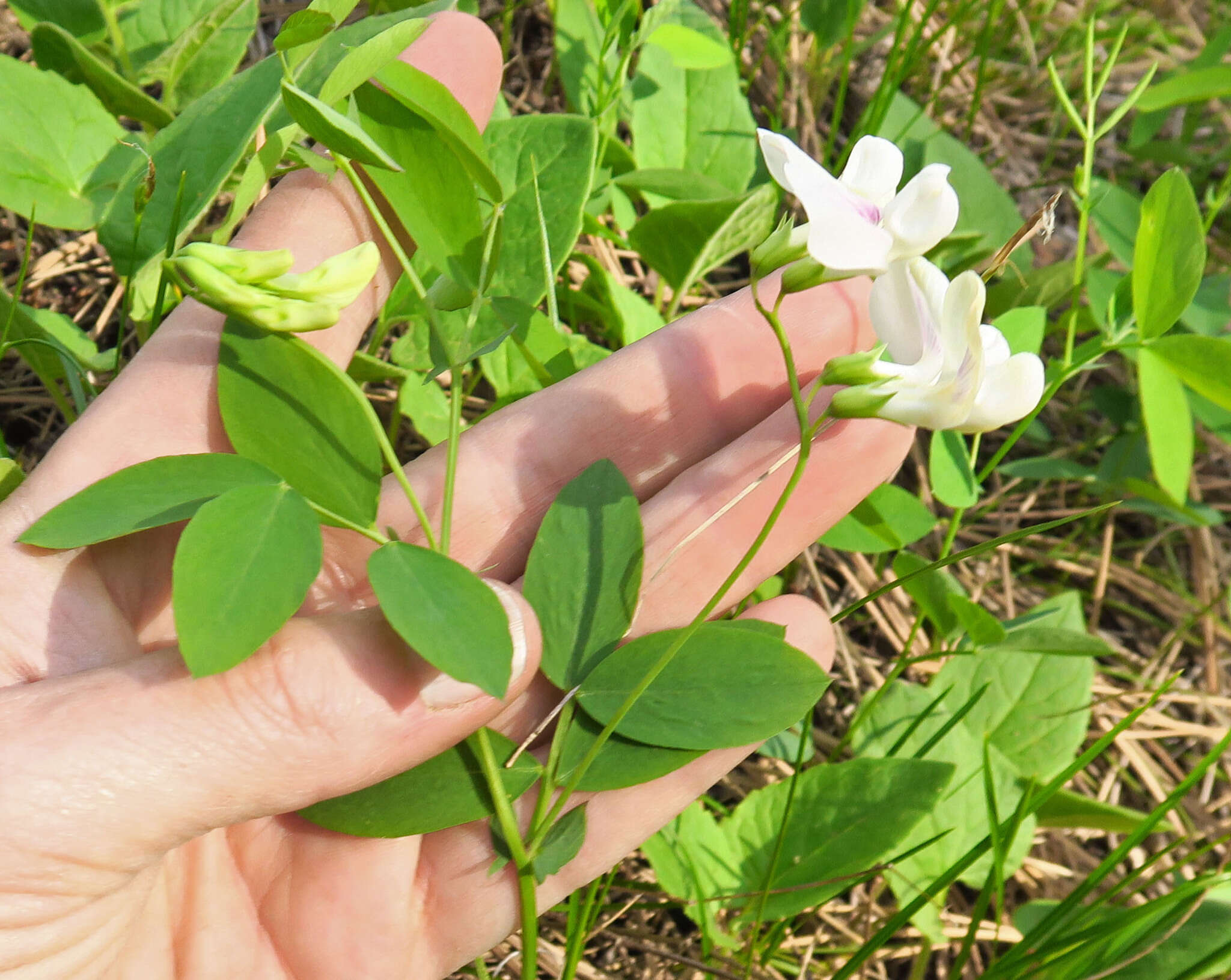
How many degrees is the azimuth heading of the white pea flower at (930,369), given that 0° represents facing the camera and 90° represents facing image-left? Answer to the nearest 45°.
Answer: approximately 270°

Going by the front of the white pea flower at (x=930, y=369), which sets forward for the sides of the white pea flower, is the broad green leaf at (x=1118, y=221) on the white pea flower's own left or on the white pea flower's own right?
on the white pea flower's own left

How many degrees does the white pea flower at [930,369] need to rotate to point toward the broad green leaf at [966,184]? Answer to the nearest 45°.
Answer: approximately 90° to its left

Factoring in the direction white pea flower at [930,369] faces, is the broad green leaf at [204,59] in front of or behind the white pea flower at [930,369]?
behind
